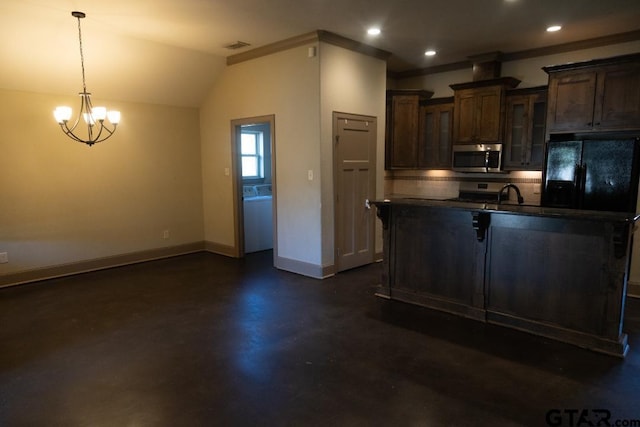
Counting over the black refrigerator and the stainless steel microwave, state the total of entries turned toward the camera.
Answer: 2

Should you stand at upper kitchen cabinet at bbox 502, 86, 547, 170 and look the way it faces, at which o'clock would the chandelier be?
The chandelier is roughly at 2 o'clock from the upper kitchen cabinet.

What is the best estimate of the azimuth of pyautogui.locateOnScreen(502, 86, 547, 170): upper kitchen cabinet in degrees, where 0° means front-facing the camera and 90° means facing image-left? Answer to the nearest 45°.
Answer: approximately 0°

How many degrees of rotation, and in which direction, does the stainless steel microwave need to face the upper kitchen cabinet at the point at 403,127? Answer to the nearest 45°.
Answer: approximately 90° to its right

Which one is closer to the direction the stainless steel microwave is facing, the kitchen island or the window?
the kitchen island

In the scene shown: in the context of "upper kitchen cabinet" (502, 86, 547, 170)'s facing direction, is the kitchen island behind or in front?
in front

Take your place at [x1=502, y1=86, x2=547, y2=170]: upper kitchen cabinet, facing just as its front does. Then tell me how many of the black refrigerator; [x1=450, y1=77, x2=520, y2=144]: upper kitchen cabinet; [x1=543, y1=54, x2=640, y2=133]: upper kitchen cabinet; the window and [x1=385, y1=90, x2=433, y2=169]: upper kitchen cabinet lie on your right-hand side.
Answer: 3

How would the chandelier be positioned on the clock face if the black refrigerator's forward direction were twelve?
The chandelier is roughly at 2 o'clock from the black refrigerator.

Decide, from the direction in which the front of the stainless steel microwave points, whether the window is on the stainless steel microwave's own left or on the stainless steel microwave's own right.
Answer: on the stainless steel microwave's own right

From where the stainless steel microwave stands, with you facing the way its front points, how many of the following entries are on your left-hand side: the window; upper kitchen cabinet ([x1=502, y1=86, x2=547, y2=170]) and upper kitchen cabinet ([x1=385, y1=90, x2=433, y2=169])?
1

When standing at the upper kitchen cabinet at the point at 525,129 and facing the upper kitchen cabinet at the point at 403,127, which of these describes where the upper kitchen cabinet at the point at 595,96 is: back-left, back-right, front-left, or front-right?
back-left

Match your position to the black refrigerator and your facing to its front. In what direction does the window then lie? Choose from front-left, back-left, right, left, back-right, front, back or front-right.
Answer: right

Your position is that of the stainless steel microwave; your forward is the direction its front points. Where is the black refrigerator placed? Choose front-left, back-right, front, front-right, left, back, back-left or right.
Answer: front-left

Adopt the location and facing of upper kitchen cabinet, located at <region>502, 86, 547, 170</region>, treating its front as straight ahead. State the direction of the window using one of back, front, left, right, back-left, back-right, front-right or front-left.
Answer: right

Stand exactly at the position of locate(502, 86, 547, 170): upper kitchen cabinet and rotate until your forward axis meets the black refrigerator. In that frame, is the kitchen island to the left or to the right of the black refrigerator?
right

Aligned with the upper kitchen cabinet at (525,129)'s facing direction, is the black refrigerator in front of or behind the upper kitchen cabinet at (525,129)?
in front

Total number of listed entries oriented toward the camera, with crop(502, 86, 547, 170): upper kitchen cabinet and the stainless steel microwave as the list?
2
